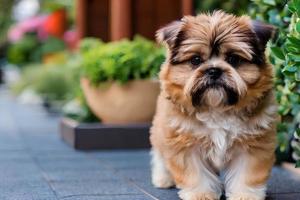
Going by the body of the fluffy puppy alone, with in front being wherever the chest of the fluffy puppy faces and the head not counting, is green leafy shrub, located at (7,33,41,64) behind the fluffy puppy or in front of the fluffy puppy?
behind

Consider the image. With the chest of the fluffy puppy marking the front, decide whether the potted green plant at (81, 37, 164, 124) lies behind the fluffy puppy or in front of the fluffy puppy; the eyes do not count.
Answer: behind

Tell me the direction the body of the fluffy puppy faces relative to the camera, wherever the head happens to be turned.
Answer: toward the camera

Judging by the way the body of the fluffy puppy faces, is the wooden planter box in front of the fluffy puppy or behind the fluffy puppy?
behind

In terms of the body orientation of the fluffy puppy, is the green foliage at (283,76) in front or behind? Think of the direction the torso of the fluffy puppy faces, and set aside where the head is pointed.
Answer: behind

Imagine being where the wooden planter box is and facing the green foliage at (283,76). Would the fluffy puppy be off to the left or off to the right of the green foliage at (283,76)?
right
